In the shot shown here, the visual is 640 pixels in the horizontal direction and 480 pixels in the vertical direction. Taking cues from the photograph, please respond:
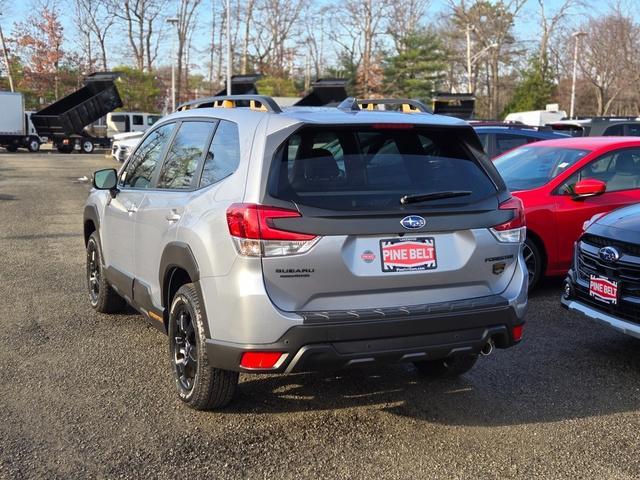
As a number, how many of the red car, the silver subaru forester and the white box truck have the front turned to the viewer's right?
1

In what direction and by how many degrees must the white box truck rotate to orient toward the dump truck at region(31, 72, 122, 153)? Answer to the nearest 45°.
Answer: approximately 45° to its right

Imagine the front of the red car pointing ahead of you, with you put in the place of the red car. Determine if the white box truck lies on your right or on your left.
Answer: on your right

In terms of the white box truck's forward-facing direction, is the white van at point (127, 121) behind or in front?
in front

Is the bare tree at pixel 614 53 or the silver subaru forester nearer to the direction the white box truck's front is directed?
the bare tree

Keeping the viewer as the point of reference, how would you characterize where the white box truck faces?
facing to the right of the viewer

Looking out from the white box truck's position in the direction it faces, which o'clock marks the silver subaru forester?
The silver subaru forester is roughly at 3 o'clock from the white box truck.

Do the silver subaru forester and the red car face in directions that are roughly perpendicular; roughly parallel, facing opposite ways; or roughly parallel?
roughly perpendicular

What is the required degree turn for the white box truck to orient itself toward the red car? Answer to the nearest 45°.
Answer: approximately 90° to its right

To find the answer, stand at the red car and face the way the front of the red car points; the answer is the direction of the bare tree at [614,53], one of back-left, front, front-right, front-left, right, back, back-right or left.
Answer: back-right

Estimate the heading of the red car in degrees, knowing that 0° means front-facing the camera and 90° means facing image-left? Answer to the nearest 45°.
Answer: approximately 45°

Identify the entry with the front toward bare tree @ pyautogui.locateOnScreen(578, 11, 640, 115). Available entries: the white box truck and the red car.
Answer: the white box truck

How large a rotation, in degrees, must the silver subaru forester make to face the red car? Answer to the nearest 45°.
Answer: approximately 90° to its right
